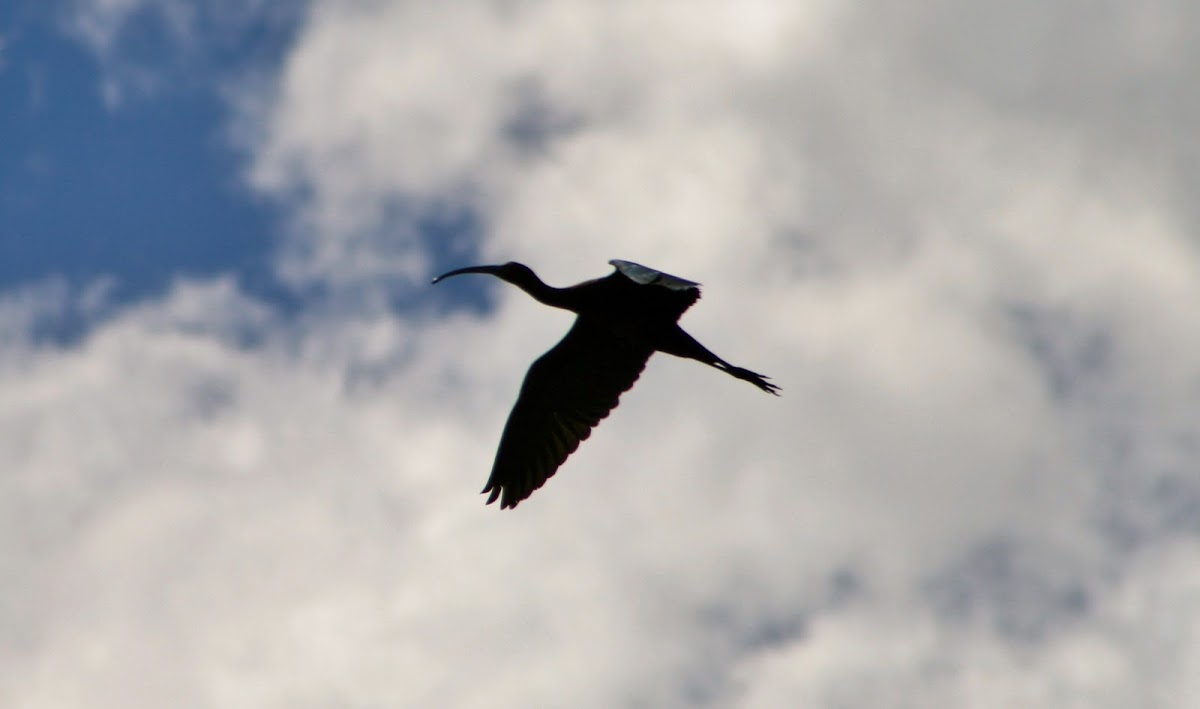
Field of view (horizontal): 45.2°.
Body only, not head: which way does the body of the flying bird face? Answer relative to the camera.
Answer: to the viewer's left
